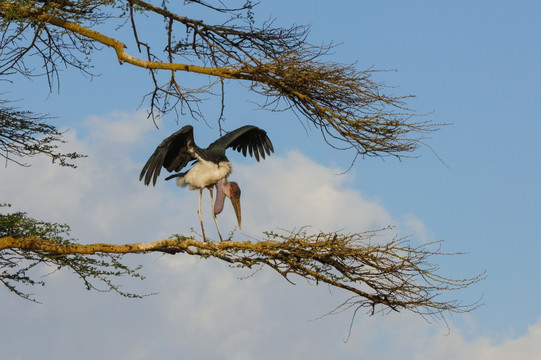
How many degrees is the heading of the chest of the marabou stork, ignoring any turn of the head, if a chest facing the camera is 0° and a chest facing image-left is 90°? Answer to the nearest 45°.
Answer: approximately 315°
